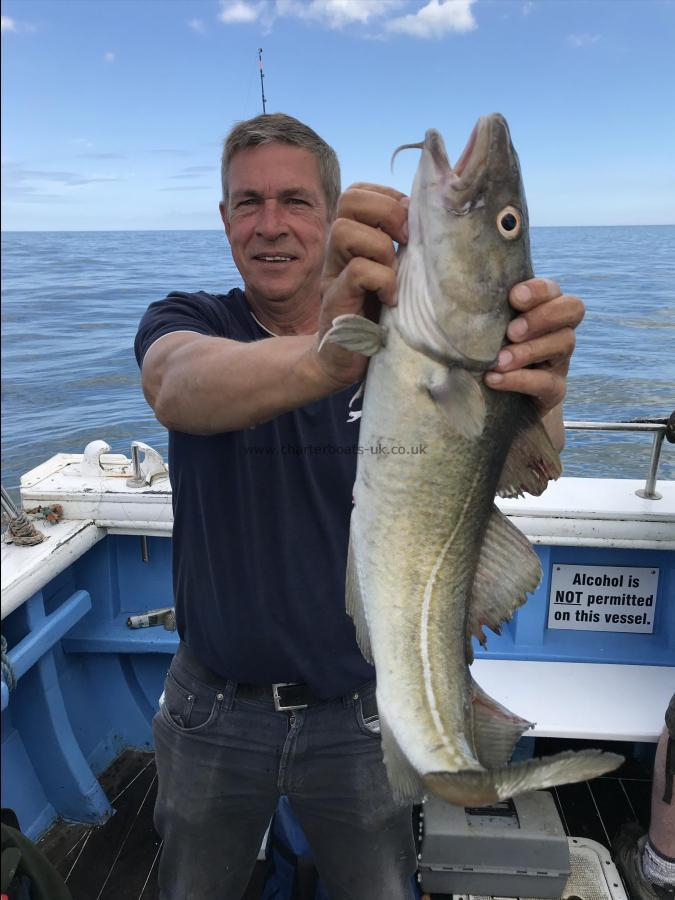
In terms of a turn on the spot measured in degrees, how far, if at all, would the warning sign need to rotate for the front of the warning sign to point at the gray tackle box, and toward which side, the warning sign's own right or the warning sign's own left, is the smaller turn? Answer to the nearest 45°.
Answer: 0° — it already faces it

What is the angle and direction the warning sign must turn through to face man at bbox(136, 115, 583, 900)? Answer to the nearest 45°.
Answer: approximately 45° to its right
